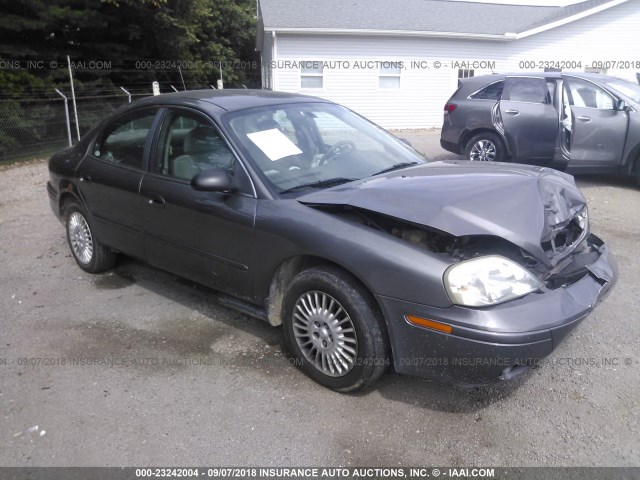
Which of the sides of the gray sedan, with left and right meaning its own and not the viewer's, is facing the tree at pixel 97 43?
back

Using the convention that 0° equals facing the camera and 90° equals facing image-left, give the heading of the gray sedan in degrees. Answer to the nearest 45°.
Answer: approximately 315°

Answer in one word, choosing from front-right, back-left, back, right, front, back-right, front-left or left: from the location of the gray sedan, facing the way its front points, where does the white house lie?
back-left

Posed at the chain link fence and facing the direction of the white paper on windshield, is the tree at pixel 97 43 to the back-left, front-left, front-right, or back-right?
back-left

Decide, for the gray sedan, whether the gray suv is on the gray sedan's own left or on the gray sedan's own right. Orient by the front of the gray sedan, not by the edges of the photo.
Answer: on the gray sedan's own left

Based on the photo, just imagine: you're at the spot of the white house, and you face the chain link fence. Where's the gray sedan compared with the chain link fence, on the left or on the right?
left

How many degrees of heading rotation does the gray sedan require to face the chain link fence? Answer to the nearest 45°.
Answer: approximately 180°
